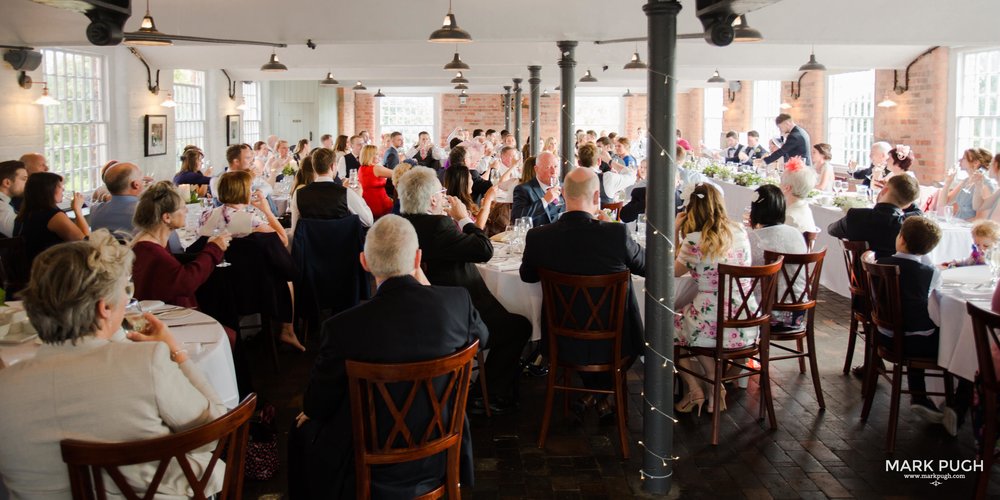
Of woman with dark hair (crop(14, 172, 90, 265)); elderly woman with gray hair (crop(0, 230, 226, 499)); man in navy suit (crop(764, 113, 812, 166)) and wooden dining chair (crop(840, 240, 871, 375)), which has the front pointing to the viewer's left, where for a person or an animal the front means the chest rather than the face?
the man in navy suit

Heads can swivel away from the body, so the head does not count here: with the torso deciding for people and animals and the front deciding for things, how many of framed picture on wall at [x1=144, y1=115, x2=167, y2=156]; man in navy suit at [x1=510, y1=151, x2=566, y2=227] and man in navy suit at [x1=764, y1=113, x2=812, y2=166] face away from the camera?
0

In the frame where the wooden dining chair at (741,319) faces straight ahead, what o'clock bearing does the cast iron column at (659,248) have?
The cast iron column is roughly at 8 o'clock from the wooden dining chair.

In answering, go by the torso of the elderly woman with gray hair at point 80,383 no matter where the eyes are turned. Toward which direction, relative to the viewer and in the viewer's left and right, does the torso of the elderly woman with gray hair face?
facing away from the viewer and to the right of the viewer

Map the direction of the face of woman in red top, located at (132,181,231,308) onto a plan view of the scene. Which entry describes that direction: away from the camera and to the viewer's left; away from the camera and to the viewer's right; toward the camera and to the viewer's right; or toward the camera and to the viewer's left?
away from the camera and to the viewer's right

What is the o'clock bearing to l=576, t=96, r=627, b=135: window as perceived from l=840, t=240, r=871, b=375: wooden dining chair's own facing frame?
The window is roughly at 10 o'clock from the wooden dining chair.

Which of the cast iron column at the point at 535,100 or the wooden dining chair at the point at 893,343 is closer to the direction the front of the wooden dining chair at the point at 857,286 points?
the cast iron column

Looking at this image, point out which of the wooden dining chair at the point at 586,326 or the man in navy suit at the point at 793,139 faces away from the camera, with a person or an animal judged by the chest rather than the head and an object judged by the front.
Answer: the wooden dining chair

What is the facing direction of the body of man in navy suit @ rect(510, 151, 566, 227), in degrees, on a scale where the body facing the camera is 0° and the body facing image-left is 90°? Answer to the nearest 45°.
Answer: approximately 315°

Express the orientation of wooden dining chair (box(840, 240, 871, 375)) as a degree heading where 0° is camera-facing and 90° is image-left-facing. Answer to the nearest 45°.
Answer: approximately 225°

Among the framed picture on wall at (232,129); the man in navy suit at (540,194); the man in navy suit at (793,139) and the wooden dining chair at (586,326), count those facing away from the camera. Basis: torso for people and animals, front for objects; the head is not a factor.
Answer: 1

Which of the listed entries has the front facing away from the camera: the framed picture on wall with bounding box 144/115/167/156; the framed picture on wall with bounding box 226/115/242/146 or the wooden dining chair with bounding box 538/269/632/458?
the wooden dining chair

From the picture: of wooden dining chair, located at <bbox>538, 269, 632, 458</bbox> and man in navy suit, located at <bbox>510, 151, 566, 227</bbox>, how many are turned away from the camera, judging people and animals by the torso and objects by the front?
1

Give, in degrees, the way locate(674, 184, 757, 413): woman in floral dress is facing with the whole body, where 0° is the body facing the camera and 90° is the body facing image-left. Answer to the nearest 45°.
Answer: approximately 135°

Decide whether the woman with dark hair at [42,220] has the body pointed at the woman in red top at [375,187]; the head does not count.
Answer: yes

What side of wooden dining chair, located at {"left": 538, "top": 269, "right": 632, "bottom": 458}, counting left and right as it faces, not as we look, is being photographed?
back

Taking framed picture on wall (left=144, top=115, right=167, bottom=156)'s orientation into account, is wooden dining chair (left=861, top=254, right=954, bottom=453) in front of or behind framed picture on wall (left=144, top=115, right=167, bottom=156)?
in front

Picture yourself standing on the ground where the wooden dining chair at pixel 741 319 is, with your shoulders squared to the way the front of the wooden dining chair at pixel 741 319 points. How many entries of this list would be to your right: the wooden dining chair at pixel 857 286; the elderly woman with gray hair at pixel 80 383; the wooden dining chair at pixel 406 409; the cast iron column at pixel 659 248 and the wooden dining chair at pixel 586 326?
1

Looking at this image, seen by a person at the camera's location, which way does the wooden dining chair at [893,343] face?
facing away from the viewer and to the right of the viewer
